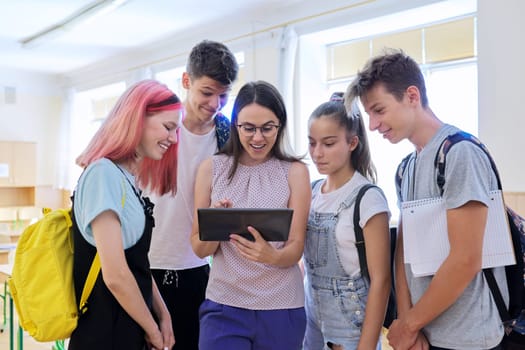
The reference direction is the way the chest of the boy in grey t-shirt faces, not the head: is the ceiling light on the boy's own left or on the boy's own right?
on the boy's own right

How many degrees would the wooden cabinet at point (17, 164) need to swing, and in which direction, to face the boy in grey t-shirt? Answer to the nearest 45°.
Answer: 0° — it already faces them

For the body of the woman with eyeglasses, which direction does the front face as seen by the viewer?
toward the camera

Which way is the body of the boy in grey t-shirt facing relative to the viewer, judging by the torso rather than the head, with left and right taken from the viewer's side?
facing the viewer and to the left of the viewer

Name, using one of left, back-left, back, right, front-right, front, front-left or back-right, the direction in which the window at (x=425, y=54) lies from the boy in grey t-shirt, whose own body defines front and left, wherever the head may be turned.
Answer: back-right

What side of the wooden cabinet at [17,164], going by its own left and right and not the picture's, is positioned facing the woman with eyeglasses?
front

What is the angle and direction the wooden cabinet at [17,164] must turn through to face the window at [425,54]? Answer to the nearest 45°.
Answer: approximately 45° to its left

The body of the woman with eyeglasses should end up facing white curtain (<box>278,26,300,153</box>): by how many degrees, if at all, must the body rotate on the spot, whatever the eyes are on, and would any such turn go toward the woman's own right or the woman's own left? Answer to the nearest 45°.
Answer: approximately 180°

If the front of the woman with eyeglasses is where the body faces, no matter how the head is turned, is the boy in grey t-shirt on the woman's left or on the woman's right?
on the woman's left

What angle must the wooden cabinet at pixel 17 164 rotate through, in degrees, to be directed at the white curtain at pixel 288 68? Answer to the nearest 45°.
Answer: approximately 45° to its left

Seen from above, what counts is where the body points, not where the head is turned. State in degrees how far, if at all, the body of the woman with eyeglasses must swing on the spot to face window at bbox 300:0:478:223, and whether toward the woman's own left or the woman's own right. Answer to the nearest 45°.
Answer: approximately 135° to the woman's own left

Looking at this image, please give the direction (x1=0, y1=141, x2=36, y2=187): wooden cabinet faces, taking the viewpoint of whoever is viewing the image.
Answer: facing the viewer

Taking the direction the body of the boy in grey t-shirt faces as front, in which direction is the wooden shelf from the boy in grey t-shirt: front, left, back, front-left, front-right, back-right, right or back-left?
right
